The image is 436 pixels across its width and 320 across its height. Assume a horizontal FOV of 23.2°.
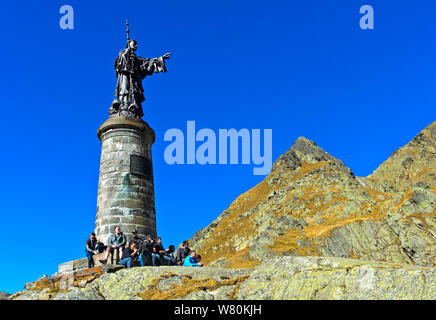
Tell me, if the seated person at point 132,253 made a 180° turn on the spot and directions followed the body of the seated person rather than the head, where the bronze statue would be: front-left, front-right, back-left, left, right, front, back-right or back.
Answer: front-right

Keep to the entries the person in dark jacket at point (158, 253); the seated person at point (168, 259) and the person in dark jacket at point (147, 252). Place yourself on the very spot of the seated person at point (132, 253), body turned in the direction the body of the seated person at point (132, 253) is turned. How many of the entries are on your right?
0

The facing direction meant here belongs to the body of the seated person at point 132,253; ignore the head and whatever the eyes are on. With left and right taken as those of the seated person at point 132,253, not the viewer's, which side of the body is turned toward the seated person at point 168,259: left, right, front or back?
left

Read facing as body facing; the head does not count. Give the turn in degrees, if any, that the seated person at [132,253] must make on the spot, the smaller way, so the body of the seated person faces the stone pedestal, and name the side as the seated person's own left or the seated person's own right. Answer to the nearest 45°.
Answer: approximately 135° to the seated person's own left

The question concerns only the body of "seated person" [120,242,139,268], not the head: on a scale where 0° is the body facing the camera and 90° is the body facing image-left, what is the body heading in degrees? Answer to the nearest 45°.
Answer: approximately 315°

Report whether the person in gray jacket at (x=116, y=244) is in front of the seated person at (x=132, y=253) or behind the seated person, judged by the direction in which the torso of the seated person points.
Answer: behind
